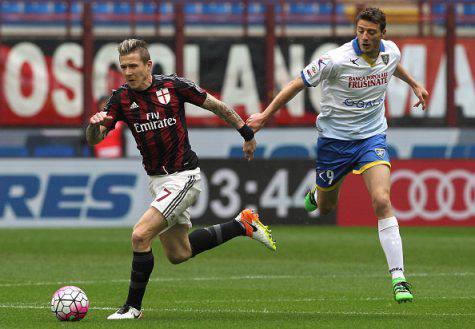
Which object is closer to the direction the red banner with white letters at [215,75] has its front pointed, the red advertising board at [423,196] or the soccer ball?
the soccer ball

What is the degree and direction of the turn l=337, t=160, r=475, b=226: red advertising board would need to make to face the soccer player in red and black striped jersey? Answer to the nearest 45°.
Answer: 0° — it already faces them

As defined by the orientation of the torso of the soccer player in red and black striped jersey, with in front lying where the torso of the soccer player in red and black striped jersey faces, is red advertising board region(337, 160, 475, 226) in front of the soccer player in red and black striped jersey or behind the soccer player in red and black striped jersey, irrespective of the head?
behind

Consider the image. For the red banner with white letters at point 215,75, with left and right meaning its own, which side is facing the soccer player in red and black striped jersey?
front

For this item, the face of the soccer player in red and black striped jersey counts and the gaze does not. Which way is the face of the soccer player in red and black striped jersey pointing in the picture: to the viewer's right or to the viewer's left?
to the viewer's left

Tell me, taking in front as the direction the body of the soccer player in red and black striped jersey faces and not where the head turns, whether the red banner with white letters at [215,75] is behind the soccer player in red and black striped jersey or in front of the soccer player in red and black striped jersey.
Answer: behind

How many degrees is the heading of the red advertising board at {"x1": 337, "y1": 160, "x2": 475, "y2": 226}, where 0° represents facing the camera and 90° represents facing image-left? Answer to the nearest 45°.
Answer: approximately 0°

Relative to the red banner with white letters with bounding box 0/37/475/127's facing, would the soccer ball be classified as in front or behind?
in front

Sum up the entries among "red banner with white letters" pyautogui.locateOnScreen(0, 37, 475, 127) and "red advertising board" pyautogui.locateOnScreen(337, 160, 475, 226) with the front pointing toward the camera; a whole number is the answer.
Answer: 2
